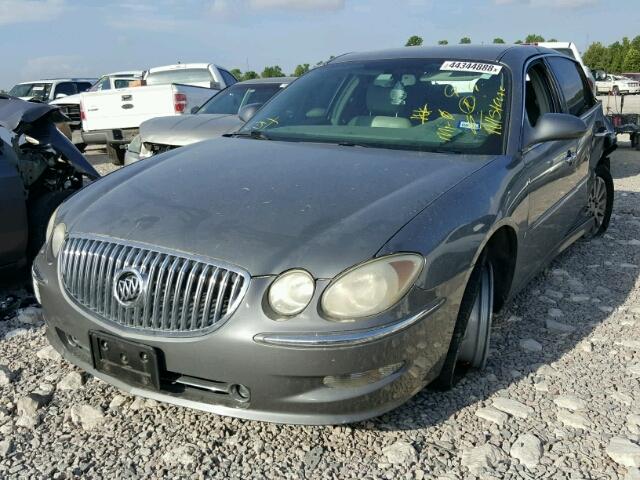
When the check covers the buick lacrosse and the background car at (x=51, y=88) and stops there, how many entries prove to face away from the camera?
0

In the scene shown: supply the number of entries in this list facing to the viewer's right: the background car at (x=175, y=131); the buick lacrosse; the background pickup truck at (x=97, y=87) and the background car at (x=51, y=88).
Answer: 0

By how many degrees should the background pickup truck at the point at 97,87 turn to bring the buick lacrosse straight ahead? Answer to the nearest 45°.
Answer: approximately 45° to its left

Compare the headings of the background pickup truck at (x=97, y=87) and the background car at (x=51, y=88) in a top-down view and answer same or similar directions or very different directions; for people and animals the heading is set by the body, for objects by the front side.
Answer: same or similar directions

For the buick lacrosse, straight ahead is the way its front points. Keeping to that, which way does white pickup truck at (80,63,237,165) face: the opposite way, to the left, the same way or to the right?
the opposite way

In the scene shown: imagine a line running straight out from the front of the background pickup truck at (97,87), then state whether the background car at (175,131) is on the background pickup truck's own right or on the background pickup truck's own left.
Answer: on the background pickup truck's own left

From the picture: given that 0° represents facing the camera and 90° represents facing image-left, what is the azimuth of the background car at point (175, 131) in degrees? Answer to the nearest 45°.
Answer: approximately 45°

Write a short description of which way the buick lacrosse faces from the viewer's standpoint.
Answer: facing the viewer and to the left of the viewer

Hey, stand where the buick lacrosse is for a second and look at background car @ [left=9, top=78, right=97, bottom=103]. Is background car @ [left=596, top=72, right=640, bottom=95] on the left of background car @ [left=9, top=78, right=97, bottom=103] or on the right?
right

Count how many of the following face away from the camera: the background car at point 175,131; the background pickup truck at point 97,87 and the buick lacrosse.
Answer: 0

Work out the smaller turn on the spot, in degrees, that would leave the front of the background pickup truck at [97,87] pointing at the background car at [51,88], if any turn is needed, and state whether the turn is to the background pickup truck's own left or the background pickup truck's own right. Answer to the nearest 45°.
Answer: approximately 135° to the background pickup truck's own right

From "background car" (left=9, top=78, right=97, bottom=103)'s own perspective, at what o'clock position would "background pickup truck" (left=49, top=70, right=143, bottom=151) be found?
"background pickup truck" (left=49, top=70, right=143, bottom=151) is roughly at 10 o'clock from "background car" (left=9, top=78, right=97, bottom=103).

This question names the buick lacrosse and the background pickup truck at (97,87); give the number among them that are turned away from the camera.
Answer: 0

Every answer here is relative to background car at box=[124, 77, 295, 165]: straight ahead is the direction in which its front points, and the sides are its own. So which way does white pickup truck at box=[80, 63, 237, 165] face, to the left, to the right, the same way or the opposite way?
the opposite way

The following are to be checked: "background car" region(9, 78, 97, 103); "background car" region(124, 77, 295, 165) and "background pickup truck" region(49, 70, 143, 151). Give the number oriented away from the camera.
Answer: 0
